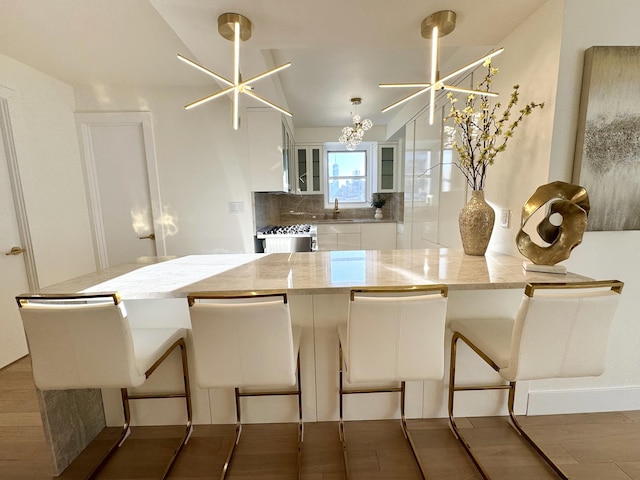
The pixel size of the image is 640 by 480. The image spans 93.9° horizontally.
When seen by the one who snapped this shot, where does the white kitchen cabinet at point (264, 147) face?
facing to the right of the viewer

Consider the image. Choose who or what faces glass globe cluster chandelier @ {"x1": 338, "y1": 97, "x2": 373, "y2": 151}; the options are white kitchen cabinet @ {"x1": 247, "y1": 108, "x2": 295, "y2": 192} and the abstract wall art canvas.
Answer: the white kitchen cabinet

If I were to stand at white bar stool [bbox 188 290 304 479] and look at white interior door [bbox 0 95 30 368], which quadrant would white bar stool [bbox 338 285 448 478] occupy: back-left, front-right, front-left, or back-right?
back-right

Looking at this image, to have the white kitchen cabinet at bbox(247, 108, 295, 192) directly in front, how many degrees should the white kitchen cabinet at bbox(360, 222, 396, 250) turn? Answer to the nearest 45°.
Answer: approximately 45° to its right

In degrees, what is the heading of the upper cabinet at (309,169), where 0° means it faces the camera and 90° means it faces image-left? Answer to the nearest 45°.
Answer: approximately 0°

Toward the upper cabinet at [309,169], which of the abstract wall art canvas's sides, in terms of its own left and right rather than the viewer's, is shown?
right

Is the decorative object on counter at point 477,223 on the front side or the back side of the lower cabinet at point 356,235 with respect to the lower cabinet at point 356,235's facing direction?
on the front side

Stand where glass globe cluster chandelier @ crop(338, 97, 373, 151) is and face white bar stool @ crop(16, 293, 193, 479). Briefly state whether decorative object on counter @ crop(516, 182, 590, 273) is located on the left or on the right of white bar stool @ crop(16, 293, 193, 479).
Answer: left

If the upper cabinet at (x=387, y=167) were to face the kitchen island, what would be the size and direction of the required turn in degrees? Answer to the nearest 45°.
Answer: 0° — it already faces it
